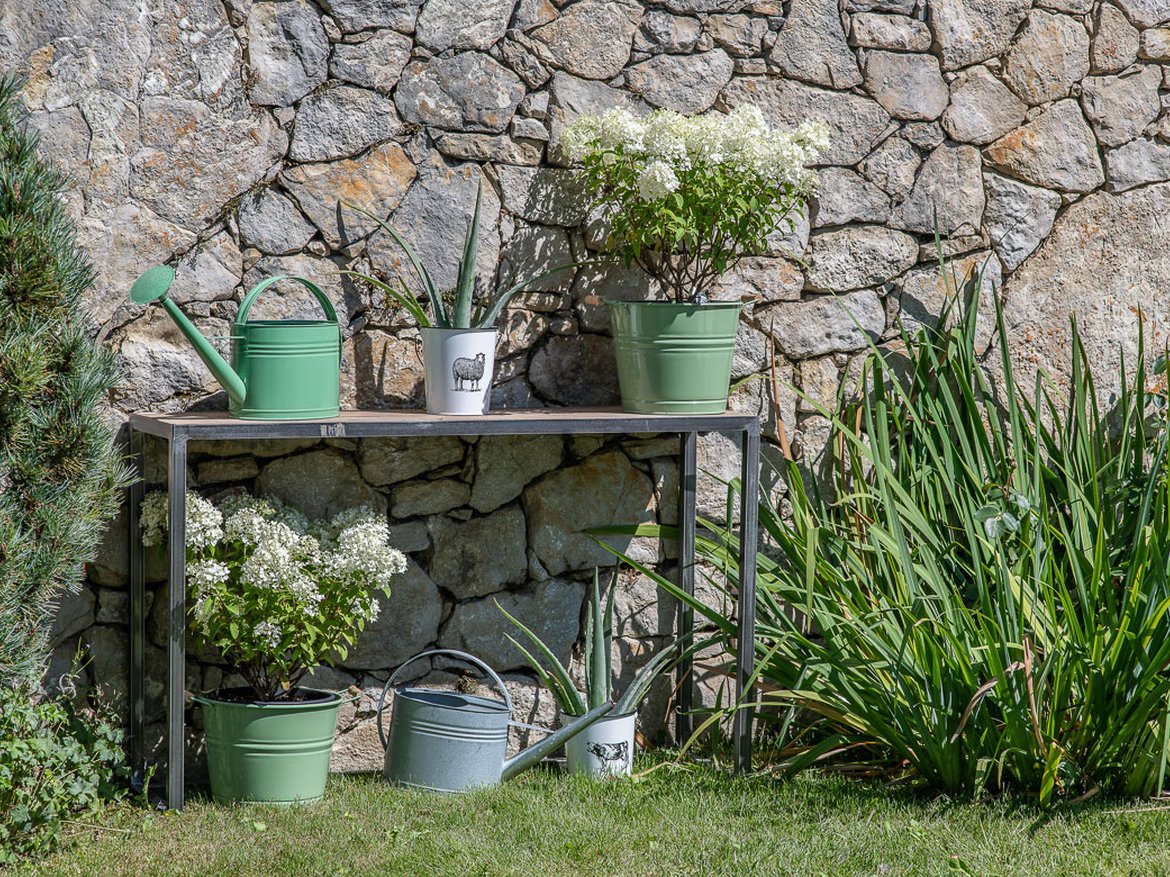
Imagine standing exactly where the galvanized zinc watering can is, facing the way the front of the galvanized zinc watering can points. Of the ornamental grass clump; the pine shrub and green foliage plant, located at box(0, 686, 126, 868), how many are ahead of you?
1

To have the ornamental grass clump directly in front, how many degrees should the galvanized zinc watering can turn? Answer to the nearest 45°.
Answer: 0° — it already faces it

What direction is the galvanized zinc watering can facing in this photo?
to the viewer's right
